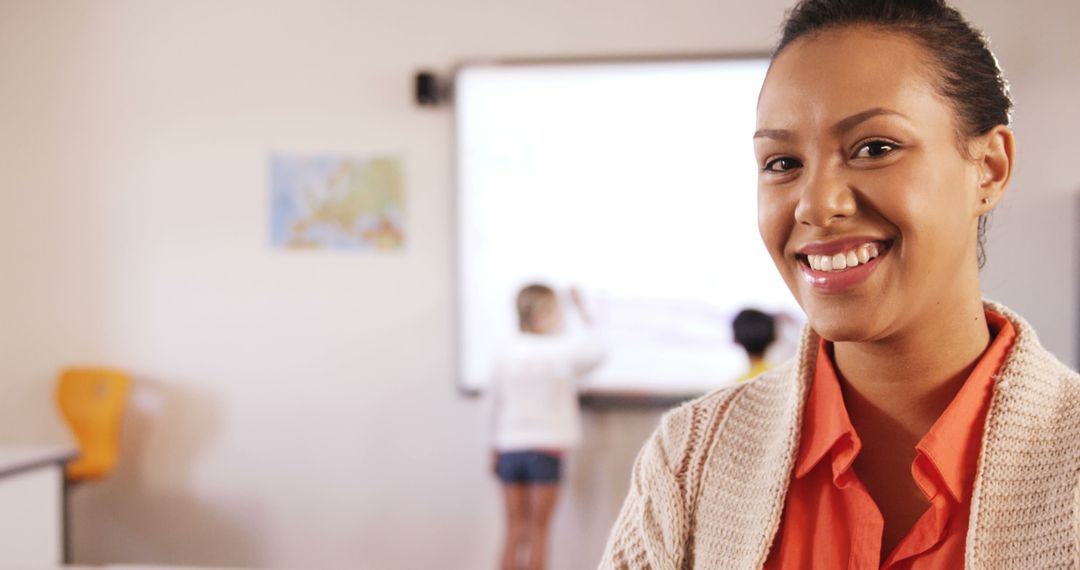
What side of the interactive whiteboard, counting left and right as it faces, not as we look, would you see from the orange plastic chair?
right

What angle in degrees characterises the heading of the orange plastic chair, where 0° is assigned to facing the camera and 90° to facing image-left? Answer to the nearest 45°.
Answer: approximately 45°

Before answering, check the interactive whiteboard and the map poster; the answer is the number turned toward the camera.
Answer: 2

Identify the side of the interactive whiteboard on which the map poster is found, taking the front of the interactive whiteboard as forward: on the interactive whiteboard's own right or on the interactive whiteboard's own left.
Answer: on the interactive whiteboard's own right

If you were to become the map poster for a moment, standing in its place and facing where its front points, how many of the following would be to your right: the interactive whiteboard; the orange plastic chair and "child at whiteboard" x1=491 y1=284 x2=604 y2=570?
1

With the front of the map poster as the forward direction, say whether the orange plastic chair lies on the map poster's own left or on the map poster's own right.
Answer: on the map poster's own right

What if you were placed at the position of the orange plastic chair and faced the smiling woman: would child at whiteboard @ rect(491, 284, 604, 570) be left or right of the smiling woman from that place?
left

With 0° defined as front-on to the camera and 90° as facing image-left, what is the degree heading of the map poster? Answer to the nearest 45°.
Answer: approximately 0°

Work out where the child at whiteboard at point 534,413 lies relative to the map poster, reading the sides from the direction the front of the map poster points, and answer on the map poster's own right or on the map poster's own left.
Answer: on the map poster's own left

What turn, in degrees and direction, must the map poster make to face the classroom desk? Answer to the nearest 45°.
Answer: approximately 45° to its right
